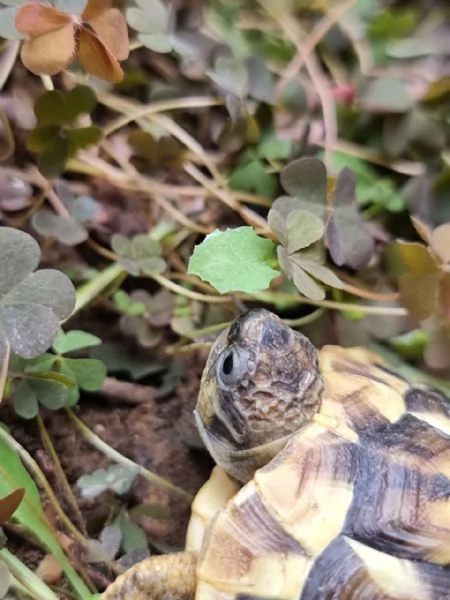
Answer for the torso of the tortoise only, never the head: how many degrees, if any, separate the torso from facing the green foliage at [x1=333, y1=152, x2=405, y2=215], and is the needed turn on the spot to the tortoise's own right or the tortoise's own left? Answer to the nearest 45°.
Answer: approximately 45° to the tortoise's own right

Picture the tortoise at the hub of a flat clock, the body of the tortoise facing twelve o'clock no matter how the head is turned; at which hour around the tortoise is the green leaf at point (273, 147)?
The green leaf is roughly at 1 o'clock from the tortoise.

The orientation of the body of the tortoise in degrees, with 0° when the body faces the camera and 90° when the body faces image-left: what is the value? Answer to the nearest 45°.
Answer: approximately 135°
